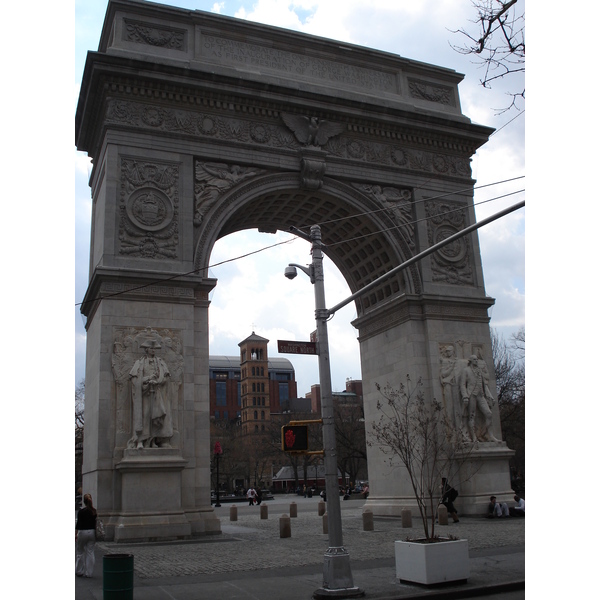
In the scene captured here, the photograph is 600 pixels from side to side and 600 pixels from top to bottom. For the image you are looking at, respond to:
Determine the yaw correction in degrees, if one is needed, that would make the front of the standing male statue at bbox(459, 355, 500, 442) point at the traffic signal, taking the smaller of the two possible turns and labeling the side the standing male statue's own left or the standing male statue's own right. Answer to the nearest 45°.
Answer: approximately 45° to the standing male statue's own right

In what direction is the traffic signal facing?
toward the camera

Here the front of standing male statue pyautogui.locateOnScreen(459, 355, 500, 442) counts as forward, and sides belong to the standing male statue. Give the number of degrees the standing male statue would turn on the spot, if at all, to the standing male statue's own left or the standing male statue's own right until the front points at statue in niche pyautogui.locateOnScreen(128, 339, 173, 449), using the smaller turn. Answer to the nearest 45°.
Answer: approximately 90° to the standing male statue's own right

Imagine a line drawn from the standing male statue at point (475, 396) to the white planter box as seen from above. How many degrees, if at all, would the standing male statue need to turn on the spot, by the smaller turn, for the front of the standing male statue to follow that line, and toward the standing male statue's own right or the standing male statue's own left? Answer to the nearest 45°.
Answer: approximately 45° to the standing male statue's own right

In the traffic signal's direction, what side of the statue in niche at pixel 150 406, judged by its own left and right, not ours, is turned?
front

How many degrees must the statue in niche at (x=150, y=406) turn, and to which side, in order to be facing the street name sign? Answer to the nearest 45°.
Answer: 0° — it already faces it

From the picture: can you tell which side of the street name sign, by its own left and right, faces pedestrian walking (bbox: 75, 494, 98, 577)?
right

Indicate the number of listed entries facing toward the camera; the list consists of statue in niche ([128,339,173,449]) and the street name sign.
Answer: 2

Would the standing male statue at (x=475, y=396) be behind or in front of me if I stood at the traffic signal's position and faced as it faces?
behind

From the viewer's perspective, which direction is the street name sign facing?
toward the camera

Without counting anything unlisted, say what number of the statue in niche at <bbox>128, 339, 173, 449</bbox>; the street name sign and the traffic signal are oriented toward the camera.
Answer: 3

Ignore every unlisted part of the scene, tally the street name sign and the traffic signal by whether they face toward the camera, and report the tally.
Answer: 2
